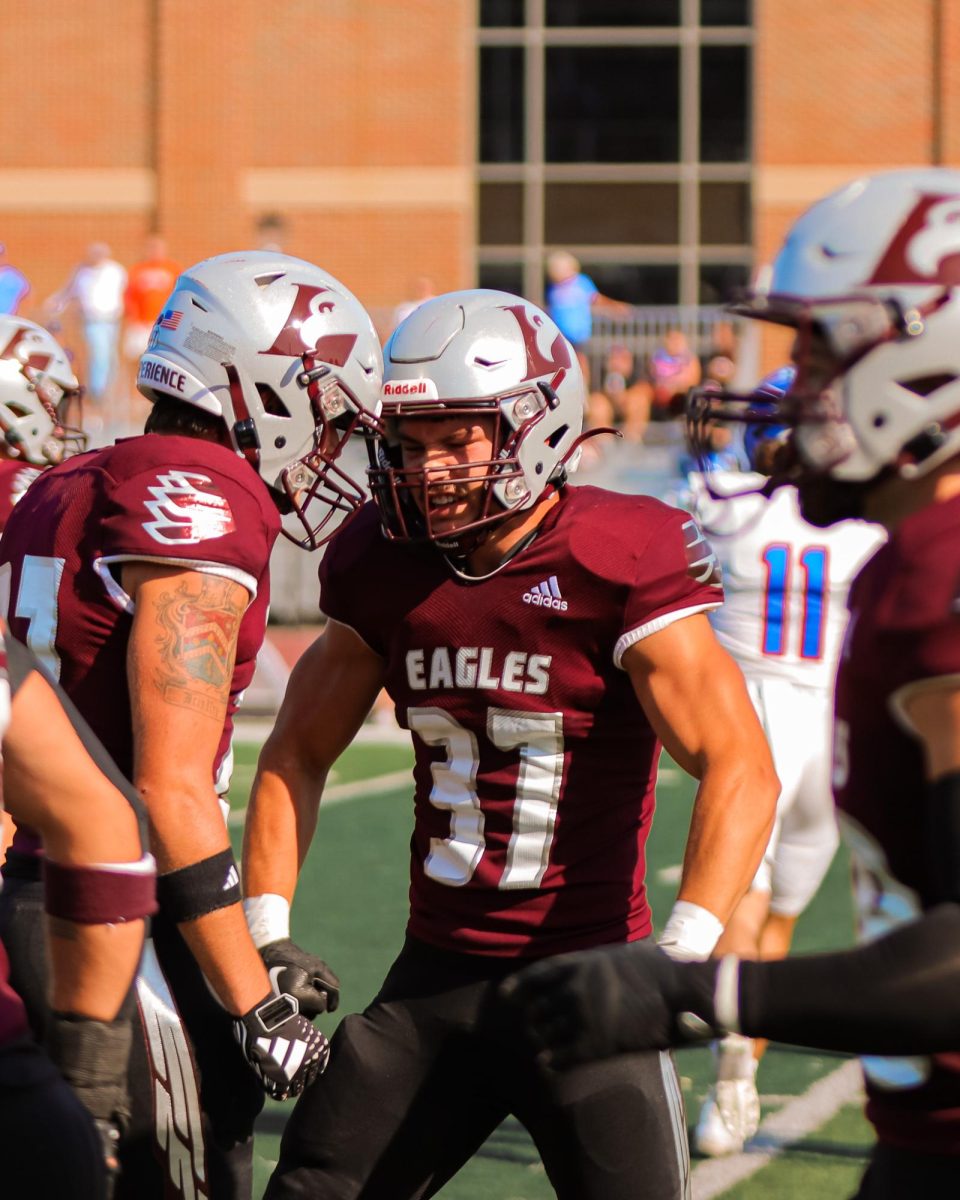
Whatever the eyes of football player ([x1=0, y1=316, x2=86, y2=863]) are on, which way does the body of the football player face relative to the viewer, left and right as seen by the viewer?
facing to the right of the viewer

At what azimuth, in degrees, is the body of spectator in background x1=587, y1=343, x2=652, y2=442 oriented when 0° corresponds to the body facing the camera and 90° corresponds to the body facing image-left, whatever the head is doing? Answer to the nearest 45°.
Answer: approximately 0°

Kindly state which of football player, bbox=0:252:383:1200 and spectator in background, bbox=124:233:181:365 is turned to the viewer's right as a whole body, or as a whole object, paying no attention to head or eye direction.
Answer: the football player

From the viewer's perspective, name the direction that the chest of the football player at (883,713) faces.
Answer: to the viewer's left

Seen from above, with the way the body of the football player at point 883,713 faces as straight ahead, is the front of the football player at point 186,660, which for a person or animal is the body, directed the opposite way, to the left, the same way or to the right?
the opposite way

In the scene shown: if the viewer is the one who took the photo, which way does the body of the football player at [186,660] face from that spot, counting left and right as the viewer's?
facing to the right of the viewer
